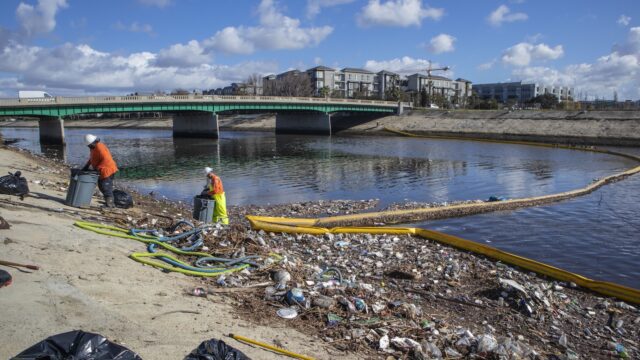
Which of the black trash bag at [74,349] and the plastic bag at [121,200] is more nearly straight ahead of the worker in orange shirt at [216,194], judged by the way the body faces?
the plastic bag

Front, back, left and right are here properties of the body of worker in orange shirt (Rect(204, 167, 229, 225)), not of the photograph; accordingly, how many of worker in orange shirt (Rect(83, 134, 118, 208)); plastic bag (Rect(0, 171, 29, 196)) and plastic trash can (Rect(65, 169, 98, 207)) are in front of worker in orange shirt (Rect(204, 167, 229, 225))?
3

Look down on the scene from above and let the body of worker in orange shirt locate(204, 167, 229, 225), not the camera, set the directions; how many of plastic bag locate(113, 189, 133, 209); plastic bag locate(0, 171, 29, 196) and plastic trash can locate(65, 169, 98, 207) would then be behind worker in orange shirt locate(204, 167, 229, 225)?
0

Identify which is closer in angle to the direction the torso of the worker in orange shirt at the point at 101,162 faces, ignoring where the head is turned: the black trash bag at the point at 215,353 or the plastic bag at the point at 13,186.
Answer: the plastic bag

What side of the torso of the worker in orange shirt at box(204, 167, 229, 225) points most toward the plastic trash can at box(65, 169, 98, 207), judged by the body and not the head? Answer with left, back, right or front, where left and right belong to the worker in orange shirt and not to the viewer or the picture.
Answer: front

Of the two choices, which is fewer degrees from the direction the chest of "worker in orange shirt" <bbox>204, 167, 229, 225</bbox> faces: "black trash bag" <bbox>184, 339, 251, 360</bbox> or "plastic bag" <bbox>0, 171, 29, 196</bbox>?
the plastic bag

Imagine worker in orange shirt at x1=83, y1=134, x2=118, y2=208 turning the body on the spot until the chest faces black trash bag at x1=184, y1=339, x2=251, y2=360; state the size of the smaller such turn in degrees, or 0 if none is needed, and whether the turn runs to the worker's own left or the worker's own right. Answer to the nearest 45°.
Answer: approximately 90° to the worker's own left

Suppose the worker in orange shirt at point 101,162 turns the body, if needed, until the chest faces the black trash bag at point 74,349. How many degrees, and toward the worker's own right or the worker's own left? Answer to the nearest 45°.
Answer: approximately 90° to the worker's own left

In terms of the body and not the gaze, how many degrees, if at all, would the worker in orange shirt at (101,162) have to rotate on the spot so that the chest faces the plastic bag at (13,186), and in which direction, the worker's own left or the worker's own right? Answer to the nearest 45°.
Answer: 0° — they already face it

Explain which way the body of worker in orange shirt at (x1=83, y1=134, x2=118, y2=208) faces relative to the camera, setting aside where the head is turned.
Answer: to the viewer's left

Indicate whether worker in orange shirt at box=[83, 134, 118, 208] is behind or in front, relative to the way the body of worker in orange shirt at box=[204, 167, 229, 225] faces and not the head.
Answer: in front

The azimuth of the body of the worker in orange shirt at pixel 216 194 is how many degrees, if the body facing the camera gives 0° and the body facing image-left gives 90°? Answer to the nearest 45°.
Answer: approximately 90°

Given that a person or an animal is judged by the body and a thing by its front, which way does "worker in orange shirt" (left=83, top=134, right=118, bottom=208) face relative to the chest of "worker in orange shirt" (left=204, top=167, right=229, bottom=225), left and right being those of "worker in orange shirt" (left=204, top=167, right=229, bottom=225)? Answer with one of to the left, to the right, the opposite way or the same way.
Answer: the same way

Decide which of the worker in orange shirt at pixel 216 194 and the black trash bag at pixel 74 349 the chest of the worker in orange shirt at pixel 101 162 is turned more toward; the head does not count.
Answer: the black trash bag

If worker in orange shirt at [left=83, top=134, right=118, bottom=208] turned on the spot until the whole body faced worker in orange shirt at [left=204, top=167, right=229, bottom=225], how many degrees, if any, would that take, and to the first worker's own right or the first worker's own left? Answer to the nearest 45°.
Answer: approximately 180°

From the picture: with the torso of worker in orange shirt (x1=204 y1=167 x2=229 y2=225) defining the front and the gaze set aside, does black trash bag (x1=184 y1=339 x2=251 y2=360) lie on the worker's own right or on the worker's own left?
on the worker's own left
